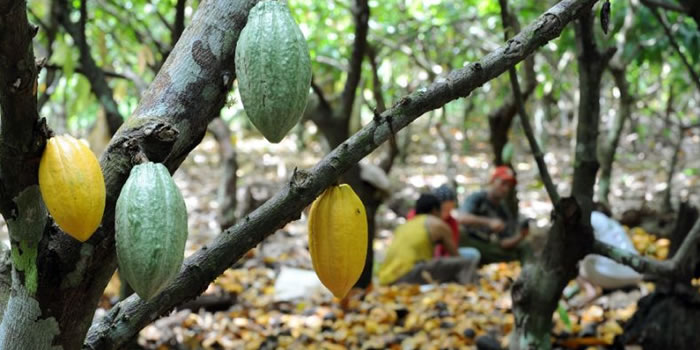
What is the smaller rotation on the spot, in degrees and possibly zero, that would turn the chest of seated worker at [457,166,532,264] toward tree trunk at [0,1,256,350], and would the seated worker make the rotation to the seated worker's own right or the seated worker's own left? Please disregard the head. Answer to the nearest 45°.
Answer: approximately 45° to the seated worker's own right

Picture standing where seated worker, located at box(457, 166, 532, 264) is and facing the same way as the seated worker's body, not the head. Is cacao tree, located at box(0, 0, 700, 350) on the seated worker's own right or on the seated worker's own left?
on the seated worker's own right

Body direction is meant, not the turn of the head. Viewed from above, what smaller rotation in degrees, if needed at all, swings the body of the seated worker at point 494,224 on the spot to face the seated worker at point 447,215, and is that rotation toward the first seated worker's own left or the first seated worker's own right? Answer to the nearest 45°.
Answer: approximately 90° to the first seated worker's own right

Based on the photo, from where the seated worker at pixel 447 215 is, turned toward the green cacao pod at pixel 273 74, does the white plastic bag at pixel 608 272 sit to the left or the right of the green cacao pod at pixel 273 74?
left
